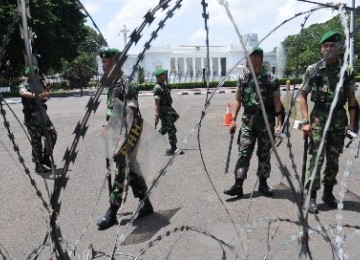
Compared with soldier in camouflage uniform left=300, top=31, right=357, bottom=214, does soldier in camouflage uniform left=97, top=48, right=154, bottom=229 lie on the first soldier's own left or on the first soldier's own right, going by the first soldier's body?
on the first soldier's own right

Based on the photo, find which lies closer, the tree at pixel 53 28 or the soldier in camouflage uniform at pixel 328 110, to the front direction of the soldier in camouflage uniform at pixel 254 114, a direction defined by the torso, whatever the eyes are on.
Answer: the soldier in camouflage uniform

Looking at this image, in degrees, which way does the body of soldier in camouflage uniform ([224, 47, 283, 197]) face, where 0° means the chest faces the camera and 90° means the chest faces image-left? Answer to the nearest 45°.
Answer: approximately 0°

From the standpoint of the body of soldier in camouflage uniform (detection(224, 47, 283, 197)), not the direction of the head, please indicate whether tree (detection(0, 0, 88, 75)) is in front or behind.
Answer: behind

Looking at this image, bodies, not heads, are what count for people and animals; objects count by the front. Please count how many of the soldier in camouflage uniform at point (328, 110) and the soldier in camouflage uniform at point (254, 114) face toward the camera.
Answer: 2

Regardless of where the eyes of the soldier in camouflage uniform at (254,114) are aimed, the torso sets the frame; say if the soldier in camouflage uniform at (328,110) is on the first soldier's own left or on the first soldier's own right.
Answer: on the first soldier's own left

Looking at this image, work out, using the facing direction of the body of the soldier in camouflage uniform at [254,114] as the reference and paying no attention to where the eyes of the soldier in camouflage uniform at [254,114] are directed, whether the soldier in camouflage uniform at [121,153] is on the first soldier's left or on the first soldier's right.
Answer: on the first soldier's right

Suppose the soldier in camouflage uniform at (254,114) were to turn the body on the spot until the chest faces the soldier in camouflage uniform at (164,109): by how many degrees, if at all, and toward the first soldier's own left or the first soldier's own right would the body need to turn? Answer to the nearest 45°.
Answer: approximately 135° to the first soldier's own right
